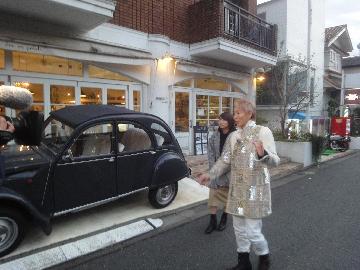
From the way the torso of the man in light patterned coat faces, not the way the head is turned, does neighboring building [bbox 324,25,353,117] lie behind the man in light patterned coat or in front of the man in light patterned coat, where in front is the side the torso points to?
behind

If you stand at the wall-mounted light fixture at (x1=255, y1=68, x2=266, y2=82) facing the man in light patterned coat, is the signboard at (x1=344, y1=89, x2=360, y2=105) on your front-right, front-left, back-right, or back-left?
back-left

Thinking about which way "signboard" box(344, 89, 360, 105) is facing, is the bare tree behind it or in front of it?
in front

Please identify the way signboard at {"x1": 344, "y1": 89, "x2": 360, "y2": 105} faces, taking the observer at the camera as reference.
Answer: facing the viewer

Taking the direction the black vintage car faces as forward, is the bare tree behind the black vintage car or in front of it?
behind

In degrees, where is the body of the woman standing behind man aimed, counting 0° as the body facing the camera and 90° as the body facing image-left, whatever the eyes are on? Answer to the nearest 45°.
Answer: approximately 45°

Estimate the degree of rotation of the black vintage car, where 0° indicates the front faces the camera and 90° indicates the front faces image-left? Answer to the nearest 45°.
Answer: approximately 45°

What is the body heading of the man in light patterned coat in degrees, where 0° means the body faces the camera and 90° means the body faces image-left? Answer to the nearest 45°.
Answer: approximately 45°

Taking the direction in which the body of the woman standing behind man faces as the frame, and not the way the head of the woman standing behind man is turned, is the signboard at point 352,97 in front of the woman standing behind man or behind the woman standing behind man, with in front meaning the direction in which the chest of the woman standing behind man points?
behind

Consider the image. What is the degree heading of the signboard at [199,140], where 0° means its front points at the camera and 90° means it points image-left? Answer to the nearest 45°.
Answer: approximately 0°

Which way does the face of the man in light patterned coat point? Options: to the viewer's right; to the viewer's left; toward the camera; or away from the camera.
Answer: to the viewer's left
